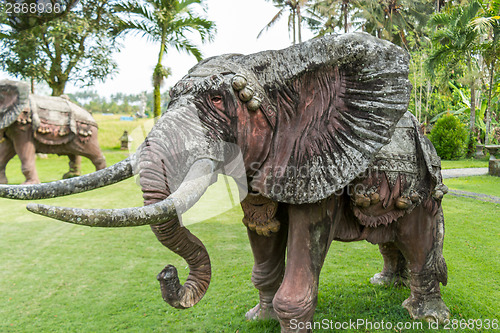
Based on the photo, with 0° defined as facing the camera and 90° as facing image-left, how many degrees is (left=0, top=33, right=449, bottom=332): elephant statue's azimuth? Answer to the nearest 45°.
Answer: approximately 45°

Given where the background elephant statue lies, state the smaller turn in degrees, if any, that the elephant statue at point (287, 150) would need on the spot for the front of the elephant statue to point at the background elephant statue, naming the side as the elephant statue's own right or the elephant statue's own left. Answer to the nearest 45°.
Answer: approximately 90° to the elephant statue's own right

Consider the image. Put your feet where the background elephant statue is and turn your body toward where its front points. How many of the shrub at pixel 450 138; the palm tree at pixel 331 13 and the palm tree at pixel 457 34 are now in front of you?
0

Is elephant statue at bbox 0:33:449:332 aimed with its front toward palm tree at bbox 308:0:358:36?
no

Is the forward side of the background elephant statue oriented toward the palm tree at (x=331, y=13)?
no

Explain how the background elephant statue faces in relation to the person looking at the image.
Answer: facing the viewer and to the left of the viewer

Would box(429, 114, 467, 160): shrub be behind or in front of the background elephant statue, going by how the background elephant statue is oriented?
behind

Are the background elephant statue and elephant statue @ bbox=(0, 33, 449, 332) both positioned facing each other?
no

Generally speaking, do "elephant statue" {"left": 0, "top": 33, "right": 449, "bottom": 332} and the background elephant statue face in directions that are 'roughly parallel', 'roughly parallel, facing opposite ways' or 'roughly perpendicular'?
roughly parallel

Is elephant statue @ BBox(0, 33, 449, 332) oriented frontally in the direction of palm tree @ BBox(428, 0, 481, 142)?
no

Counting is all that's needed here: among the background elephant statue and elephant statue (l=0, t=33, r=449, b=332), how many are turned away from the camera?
0

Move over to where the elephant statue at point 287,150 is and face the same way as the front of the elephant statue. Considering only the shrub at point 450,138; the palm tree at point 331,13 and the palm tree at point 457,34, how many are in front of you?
0
